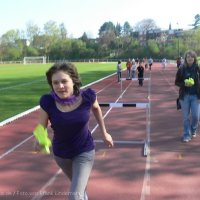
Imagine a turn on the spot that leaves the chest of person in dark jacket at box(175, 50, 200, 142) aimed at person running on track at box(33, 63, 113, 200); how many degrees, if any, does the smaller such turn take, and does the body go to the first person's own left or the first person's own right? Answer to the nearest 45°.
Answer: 0° — they already face them

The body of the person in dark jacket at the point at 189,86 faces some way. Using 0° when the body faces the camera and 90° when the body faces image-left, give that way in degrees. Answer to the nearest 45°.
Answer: approximately 0°
